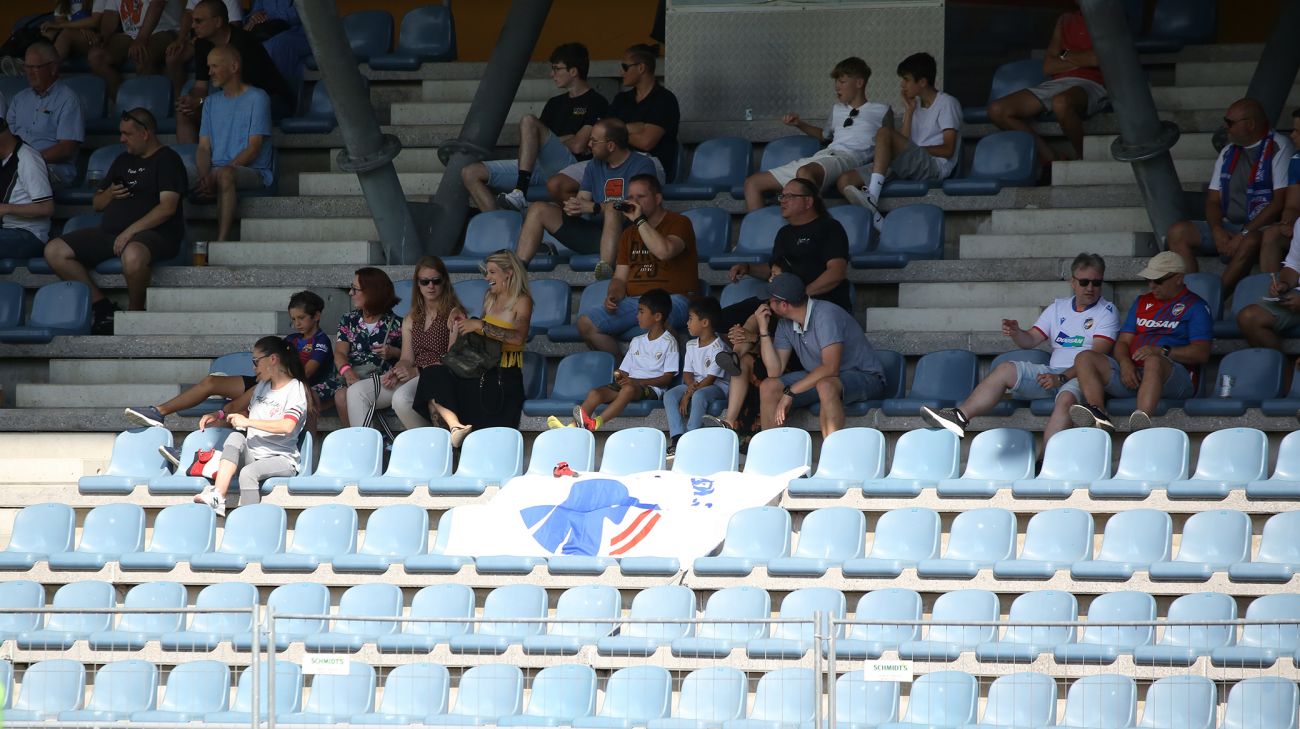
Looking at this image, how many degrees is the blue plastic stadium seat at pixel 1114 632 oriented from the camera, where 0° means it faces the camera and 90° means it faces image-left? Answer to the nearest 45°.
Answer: approximately 45°

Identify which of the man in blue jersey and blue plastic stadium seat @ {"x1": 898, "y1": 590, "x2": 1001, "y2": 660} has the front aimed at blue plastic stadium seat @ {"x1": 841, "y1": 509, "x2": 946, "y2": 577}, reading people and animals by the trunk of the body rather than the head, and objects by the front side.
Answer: the man in blue jersey

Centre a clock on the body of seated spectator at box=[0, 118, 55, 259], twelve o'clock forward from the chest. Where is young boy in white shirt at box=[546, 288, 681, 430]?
The young boy in white shirt is roughly at 9 o'clock from the seated spectator.

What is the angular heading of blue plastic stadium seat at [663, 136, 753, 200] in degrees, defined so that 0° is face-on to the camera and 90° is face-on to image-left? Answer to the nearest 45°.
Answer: approximately 45°

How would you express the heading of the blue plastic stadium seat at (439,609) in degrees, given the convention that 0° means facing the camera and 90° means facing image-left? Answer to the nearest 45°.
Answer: approximately 45°

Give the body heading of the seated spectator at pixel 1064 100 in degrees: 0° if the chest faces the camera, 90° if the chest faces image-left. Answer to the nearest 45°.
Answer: approximately 45°
